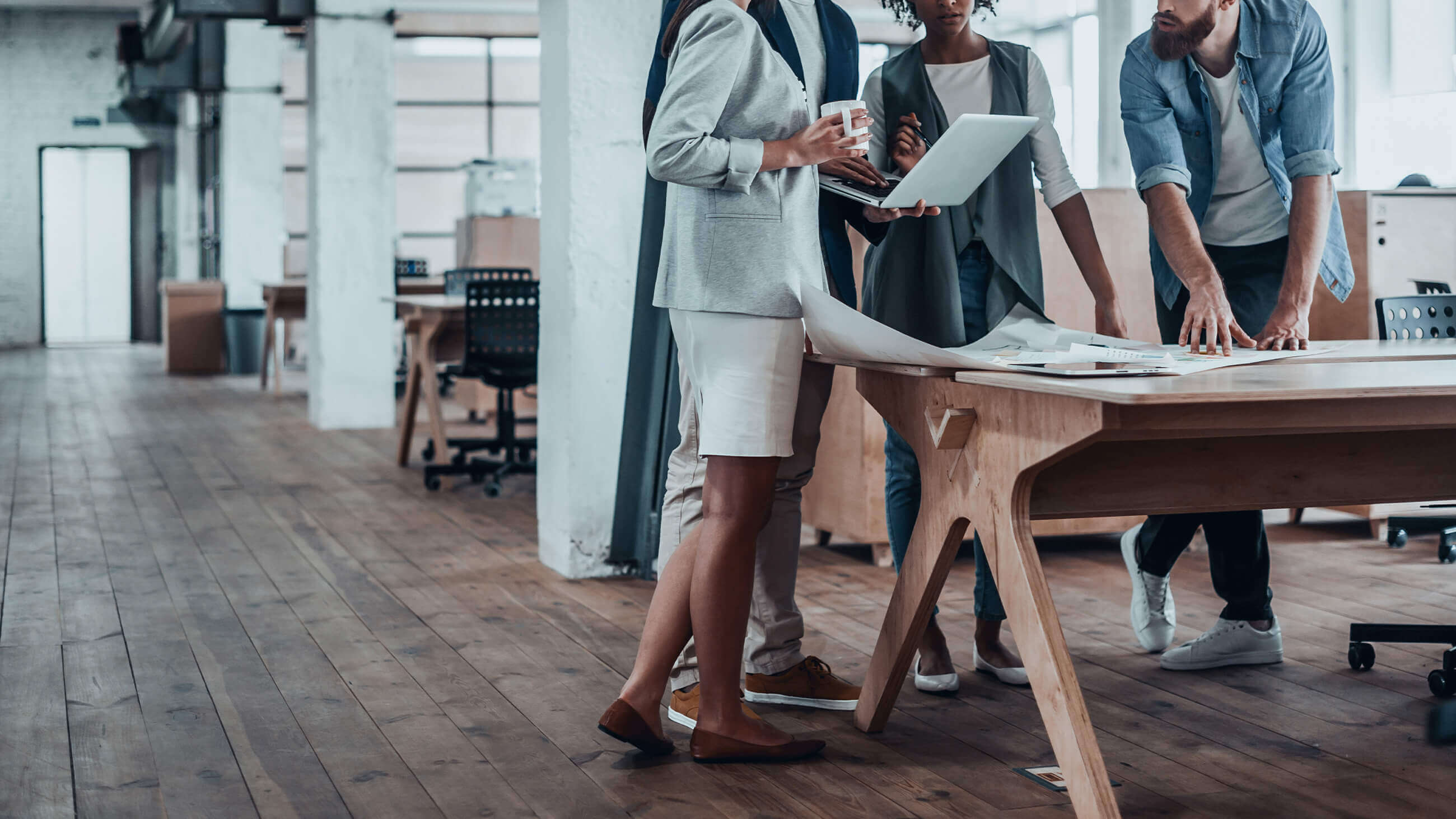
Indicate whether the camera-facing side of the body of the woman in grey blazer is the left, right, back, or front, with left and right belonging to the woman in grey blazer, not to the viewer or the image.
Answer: right

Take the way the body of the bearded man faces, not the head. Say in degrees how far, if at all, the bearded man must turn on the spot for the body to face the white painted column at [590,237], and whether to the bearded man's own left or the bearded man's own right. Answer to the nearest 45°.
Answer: approximately 90° to the bearded man's own right

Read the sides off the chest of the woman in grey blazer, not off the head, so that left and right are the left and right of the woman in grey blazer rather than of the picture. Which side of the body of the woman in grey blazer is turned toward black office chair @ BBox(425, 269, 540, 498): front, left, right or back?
left

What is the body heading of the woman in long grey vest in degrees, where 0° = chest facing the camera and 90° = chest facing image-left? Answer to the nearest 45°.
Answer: approximately 0°

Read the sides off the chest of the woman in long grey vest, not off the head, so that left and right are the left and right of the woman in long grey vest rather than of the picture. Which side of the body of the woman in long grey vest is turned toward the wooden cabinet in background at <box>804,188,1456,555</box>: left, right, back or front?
back

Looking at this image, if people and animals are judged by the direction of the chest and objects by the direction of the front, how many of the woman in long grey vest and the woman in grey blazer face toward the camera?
1

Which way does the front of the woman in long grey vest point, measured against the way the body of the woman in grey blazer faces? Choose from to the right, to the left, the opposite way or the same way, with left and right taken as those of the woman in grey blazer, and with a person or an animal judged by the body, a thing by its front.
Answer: to the right

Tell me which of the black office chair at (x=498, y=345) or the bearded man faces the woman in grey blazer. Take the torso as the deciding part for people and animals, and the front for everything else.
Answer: the bearded man

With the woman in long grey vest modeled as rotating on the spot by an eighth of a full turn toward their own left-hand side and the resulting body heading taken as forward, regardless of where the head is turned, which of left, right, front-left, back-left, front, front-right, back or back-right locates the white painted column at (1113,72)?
back-left

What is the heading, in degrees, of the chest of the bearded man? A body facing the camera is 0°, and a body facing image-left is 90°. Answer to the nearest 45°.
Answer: approximately 45°

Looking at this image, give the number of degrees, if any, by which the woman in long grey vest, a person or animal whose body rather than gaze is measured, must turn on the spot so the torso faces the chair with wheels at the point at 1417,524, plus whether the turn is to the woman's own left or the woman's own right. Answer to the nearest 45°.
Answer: approximately 135° to the woman's own left

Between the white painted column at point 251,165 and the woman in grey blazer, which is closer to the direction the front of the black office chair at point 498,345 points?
the white painted column
